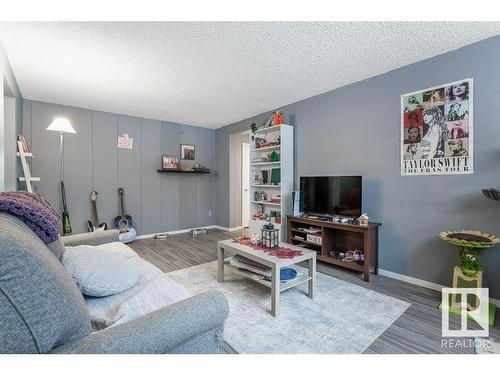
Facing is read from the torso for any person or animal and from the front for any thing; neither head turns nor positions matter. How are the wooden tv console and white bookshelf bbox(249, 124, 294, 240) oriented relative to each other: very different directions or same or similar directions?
same or similar directions

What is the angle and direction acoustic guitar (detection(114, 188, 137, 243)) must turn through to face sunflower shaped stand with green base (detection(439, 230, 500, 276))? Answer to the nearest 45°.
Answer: approximately 45° to its left

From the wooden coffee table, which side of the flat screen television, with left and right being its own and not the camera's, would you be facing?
front

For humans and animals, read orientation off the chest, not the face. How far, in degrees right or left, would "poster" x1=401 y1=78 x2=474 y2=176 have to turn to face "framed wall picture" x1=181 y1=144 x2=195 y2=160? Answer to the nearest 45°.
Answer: approximately 45° to its right

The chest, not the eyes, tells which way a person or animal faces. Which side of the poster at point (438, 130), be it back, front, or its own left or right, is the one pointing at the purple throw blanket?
front

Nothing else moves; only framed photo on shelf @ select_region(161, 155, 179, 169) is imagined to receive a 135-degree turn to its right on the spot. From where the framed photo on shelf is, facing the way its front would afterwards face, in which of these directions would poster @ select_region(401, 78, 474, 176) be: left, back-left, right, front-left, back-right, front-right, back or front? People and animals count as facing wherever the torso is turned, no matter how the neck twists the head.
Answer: back

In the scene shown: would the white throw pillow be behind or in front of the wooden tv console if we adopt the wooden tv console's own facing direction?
in front

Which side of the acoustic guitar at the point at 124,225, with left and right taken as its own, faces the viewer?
front

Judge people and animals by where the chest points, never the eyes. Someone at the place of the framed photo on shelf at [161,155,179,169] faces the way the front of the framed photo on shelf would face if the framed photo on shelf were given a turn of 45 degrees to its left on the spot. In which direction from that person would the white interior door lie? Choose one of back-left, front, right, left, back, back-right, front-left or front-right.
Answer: front-left

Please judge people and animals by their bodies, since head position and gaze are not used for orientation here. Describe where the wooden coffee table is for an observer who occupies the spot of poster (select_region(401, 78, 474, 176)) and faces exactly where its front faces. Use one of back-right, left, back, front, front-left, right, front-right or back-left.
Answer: front

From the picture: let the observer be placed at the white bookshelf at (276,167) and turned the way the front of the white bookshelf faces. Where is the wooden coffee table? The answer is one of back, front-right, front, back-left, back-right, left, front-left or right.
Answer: front-left

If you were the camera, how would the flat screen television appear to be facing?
facing the viewer and to the left of the viewer

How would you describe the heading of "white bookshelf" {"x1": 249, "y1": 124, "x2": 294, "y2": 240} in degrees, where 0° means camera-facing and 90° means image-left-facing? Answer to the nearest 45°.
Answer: approximately 45°

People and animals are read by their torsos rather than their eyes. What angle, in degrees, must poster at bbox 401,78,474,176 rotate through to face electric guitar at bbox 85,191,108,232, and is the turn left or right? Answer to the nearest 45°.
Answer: approximately 45° to its right

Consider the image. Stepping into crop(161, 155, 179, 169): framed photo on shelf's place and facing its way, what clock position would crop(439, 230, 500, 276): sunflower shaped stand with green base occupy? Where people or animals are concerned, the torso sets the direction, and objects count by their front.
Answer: The sunflower shaped stand with green base is roughly at 11 o'clock from the framed photo on shelf.

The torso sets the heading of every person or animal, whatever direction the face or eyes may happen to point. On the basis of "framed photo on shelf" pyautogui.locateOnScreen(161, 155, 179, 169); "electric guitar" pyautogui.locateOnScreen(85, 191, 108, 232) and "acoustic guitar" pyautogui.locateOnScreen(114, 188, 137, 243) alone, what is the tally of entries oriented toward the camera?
3

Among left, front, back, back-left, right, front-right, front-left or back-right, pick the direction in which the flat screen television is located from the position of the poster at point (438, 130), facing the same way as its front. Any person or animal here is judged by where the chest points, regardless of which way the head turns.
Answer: front-right

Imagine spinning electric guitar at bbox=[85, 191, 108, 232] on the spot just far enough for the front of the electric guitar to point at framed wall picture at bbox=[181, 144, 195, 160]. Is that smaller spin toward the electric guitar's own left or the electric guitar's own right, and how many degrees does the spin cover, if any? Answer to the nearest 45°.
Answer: approximately 90° to the electric guitar's own left

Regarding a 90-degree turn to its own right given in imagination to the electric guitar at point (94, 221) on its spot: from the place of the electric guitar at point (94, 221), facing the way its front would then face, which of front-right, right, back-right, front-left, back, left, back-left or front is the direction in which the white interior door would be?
back
